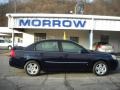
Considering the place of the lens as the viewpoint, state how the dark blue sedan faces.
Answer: facing to the right of the viewer
